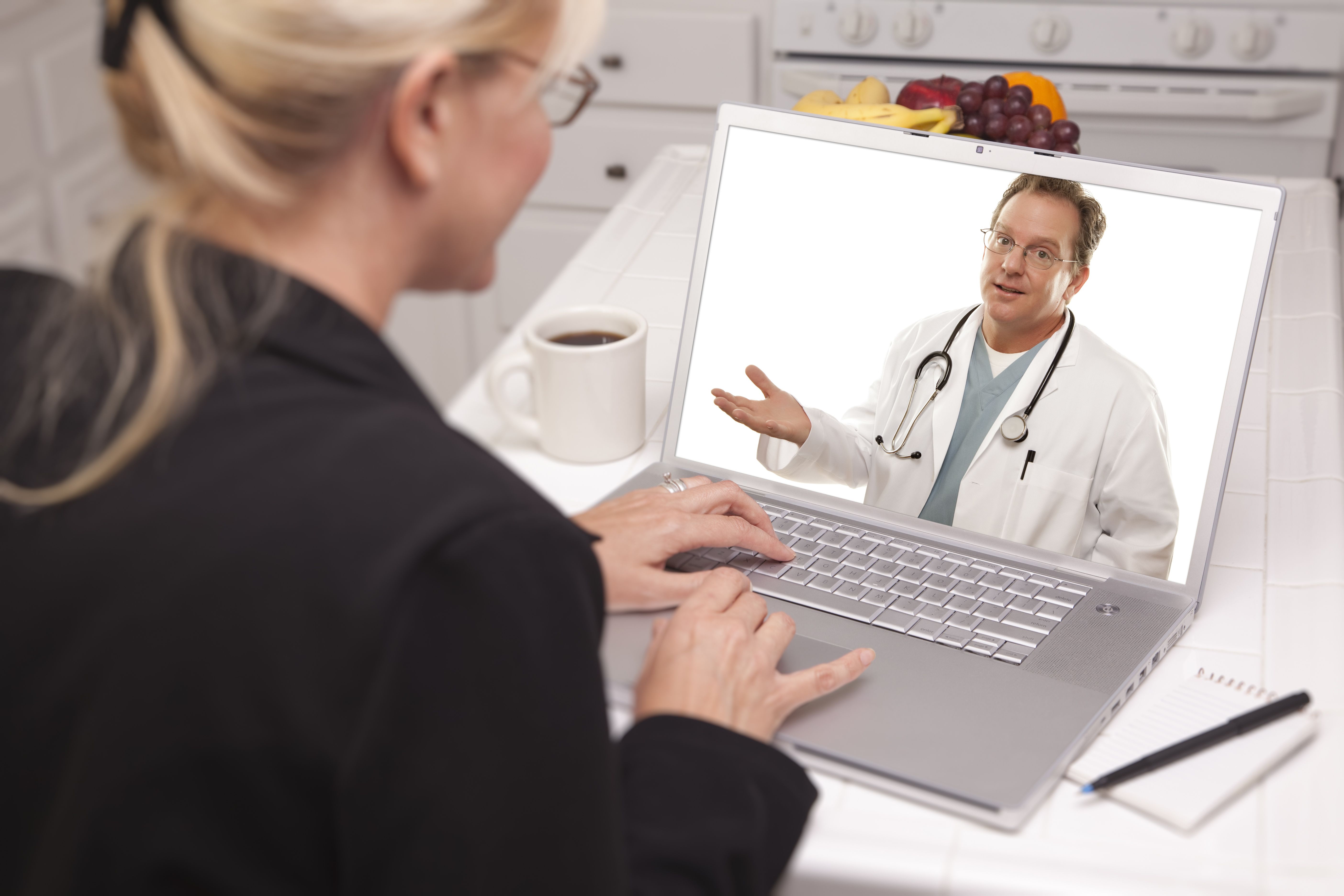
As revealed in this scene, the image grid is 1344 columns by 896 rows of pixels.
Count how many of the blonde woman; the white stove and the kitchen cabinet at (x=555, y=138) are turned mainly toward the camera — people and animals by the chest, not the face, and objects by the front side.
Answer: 2

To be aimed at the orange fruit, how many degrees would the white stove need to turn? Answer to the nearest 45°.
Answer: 0° — it already faces it

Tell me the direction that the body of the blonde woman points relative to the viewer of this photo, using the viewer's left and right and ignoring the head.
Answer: facing away from the viewer and to the right of the viewer

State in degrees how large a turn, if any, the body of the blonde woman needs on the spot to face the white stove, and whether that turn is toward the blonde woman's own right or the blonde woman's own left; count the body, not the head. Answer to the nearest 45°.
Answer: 0° — they already face it

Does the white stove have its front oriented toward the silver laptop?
yes
